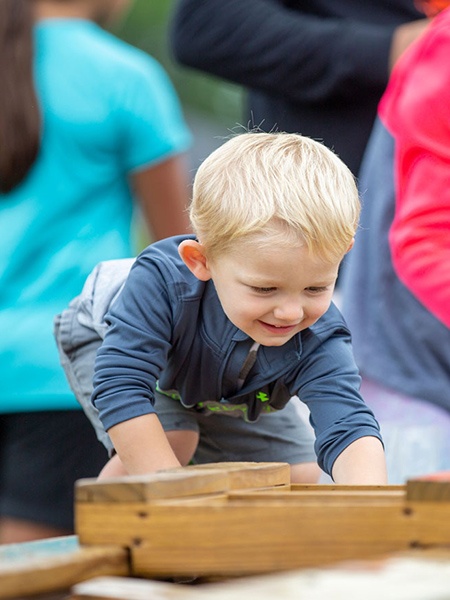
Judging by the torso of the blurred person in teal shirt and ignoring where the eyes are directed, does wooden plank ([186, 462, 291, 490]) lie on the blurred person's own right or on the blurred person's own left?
on the blurred person's own right

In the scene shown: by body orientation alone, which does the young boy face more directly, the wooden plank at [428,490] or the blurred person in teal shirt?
the wooden plank

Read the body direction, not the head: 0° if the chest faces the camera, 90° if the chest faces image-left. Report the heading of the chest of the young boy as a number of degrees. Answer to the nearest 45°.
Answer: approximately 315°

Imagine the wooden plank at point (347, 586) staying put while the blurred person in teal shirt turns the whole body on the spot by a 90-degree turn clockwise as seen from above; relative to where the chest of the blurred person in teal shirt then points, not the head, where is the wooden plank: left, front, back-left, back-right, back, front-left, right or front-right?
front-right

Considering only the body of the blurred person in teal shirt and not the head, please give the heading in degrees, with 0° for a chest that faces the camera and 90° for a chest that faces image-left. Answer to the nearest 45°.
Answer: approximately 225°

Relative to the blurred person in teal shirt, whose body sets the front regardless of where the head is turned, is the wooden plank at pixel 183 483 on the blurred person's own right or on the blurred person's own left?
on the blurred person's own right
